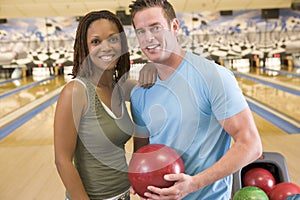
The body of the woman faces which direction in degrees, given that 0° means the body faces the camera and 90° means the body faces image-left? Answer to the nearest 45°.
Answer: approximately 315°
